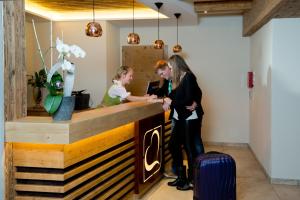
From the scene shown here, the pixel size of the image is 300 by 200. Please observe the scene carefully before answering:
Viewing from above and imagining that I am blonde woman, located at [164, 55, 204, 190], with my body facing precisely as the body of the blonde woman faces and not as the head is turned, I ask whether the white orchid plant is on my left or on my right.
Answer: on my left

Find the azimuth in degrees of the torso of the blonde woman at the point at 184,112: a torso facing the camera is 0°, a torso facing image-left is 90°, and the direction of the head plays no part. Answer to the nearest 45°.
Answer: approximately 90°

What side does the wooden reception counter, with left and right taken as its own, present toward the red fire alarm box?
left

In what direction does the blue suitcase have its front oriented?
toward the camera

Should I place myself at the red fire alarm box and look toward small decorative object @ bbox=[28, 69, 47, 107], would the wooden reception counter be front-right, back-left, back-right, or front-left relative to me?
front-left

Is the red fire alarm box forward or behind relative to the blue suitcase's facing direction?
behind

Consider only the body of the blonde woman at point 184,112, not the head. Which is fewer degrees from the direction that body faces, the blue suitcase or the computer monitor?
the computer monitor

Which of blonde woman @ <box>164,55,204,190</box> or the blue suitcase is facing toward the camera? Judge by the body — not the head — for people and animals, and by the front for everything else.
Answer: the blue suitcase

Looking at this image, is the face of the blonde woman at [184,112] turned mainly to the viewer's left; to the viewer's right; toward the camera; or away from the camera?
to the viewer's left

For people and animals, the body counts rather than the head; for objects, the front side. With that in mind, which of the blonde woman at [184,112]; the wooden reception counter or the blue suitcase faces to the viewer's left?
the blonde woman

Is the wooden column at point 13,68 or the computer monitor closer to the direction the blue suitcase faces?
the wooden column

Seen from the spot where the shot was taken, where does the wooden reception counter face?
facing the viewer and to the right of the viewer
